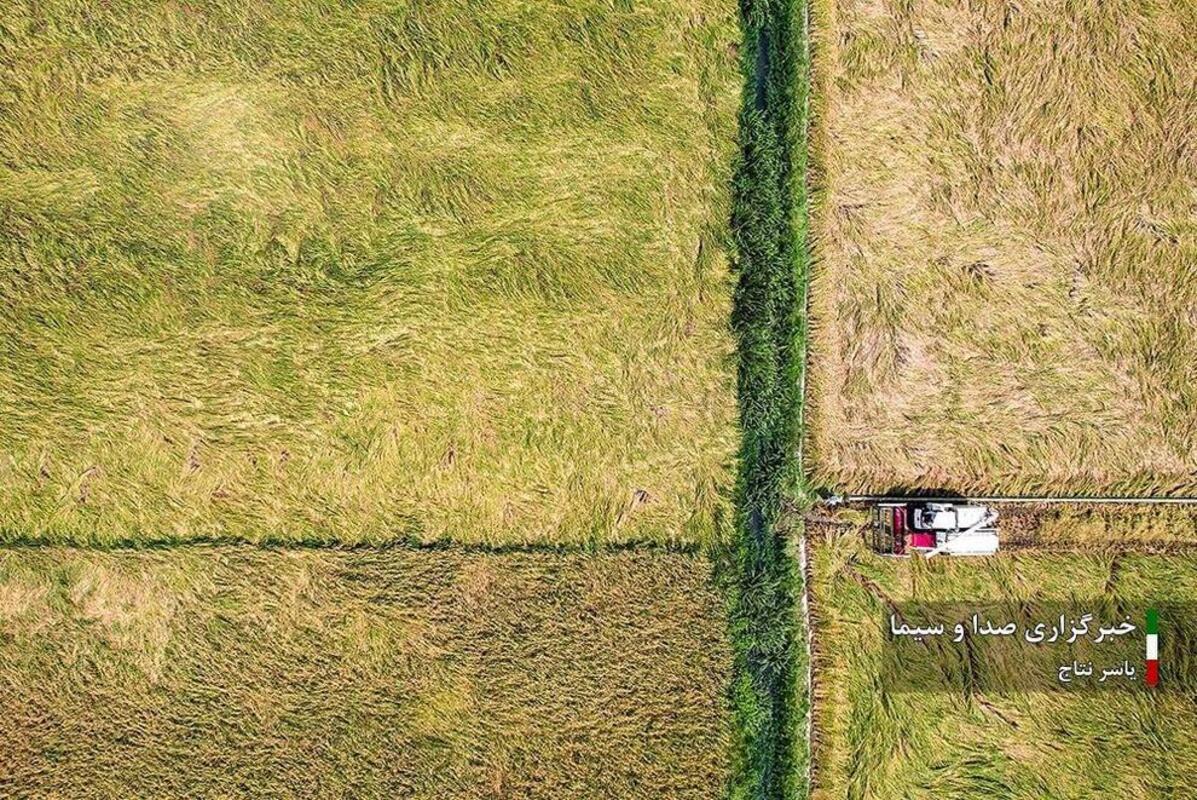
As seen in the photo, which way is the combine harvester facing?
to the viewer's left
